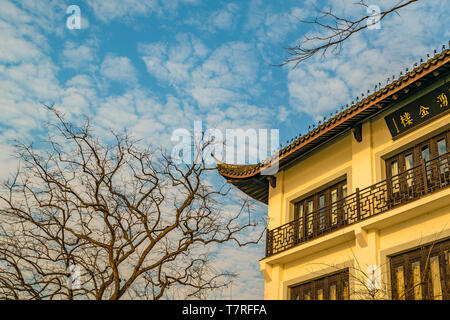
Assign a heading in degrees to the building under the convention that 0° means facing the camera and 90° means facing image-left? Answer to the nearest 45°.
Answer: approximately 45°
